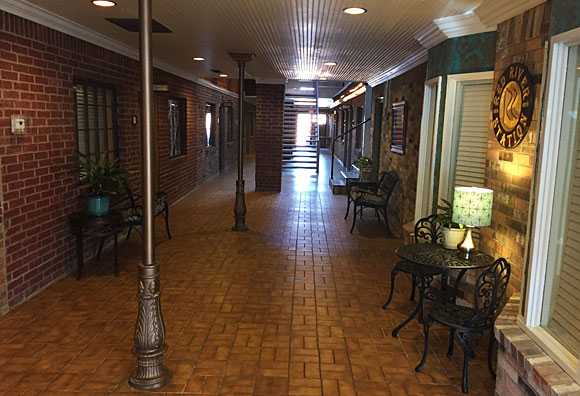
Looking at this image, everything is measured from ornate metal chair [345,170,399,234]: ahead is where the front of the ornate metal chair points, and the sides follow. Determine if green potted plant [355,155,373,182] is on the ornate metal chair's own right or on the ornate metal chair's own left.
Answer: on the ornate metal chair's own right

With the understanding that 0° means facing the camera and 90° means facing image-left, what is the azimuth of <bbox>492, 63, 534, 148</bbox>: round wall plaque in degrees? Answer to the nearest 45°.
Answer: approximately 45°

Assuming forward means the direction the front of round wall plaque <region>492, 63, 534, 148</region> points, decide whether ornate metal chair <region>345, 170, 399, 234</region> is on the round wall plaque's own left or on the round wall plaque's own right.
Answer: on the round wall plaque's own right

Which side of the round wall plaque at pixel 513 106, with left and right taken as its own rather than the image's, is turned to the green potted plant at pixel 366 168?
right

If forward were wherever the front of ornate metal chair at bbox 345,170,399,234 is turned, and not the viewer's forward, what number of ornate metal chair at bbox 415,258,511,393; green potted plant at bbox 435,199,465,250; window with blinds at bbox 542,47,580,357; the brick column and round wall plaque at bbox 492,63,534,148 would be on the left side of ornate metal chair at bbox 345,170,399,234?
4

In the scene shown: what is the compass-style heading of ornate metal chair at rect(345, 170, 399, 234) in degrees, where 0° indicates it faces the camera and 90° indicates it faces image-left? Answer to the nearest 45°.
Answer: approximately 90°

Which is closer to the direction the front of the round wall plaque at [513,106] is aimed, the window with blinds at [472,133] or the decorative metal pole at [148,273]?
the decorative metal pole

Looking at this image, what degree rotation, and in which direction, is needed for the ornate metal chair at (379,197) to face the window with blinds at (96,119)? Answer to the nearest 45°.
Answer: approximately 45° to its left
